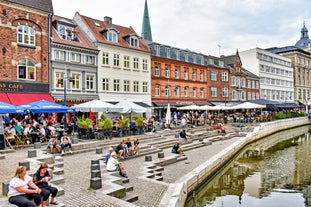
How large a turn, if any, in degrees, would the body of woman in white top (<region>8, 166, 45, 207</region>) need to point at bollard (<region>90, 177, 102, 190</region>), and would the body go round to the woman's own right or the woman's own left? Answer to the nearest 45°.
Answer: approximately 90° to the woman's own left

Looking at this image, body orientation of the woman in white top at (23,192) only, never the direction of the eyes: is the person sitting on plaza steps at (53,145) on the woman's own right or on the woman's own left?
on the woman's own left

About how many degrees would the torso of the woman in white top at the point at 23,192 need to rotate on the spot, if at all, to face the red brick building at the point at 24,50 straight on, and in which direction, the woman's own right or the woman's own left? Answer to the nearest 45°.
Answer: approximately 135° to the woman's own left

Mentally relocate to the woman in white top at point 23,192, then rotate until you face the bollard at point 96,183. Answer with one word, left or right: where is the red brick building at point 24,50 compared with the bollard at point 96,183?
left

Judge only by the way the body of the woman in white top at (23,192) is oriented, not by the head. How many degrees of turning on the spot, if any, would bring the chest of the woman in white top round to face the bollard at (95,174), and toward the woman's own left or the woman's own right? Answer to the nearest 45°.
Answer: approximately 90° to the woman's own left

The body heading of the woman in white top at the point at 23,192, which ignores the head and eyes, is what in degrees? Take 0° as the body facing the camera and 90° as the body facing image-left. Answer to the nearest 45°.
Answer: approximately 315°
